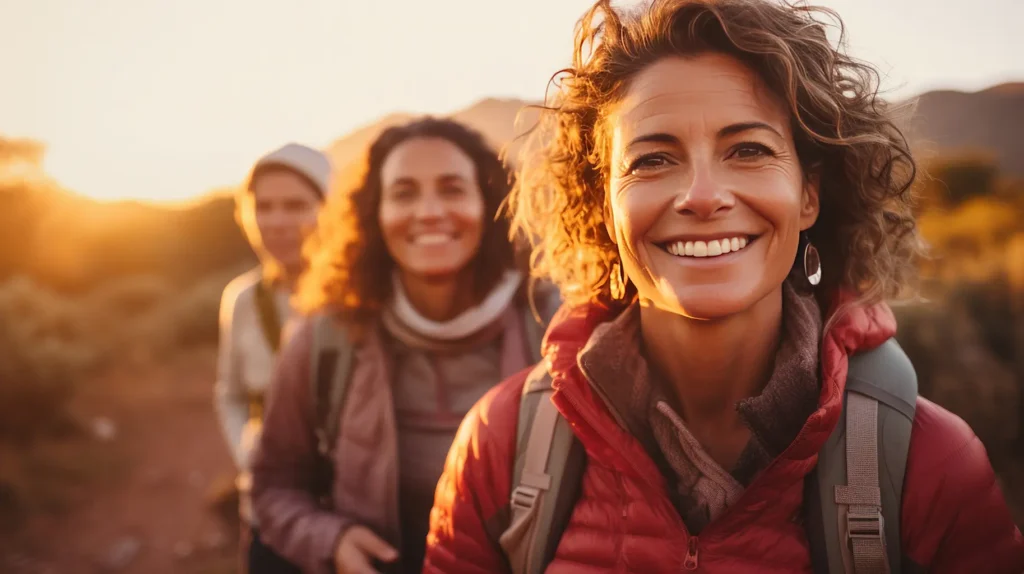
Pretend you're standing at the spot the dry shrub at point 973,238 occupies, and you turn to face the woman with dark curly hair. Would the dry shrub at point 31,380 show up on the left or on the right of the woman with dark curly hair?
right

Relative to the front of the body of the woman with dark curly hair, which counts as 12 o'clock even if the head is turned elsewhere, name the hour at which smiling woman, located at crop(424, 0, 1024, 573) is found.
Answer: The smiling woman is roughly at 11 o'clock from the woman with dark curly hair.

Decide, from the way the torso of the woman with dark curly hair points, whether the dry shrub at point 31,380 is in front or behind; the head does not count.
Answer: behind

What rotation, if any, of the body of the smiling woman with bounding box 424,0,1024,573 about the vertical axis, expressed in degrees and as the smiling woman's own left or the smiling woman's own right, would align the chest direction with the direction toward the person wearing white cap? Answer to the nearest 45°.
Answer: approximately 135° to the smiling woman's own right

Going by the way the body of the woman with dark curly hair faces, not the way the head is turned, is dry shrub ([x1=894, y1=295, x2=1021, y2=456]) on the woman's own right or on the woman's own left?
on the woman's own left

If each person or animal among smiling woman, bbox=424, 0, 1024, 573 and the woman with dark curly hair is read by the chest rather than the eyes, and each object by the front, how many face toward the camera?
2

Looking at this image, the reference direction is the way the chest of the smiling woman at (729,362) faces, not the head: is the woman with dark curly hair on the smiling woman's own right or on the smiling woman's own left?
on the smiling woman's own right

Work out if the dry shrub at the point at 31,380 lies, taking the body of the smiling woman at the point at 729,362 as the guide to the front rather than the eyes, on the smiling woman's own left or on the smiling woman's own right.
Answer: on the smiling woman's own right

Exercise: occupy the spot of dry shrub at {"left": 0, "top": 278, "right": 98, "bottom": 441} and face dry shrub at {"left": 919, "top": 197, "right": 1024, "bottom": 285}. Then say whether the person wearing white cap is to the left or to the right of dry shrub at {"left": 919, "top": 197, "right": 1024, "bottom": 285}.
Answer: right
